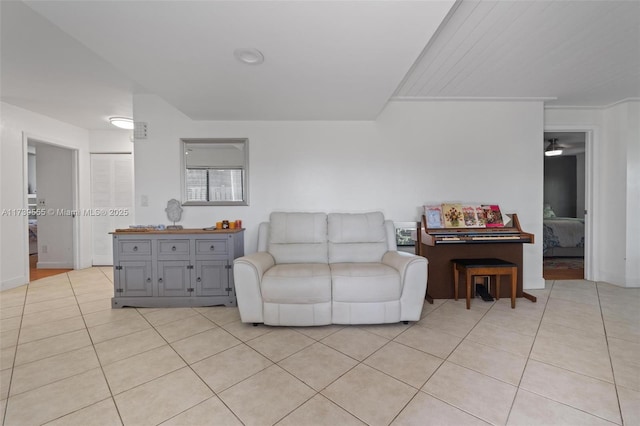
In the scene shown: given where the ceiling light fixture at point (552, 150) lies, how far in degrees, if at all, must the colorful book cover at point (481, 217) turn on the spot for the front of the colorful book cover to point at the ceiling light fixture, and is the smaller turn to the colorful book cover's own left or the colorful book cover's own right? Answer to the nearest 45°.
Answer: approximately 180°

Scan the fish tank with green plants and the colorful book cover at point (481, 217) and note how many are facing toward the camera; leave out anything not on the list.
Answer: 2

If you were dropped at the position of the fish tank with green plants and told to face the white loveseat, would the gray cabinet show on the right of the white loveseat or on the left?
right

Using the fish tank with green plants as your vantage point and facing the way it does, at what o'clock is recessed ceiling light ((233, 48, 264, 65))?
The recessed ceiling light is roughly at 1 o'clock from the fish tank with green plants.

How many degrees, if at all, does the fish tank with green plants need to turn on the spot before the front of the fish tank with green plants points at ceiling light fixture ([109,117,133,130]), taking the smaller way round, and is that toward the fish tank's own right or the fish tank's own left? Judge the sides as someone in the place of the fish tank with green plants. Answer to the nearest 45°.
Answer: approximately 90° to the fish tank's own right

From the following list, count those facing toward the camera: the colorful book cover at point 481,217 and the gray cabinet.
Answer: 2

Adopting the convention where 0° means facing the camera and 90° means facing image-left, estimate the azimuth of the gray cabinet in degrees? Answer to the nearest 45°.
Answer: approximately 0°
